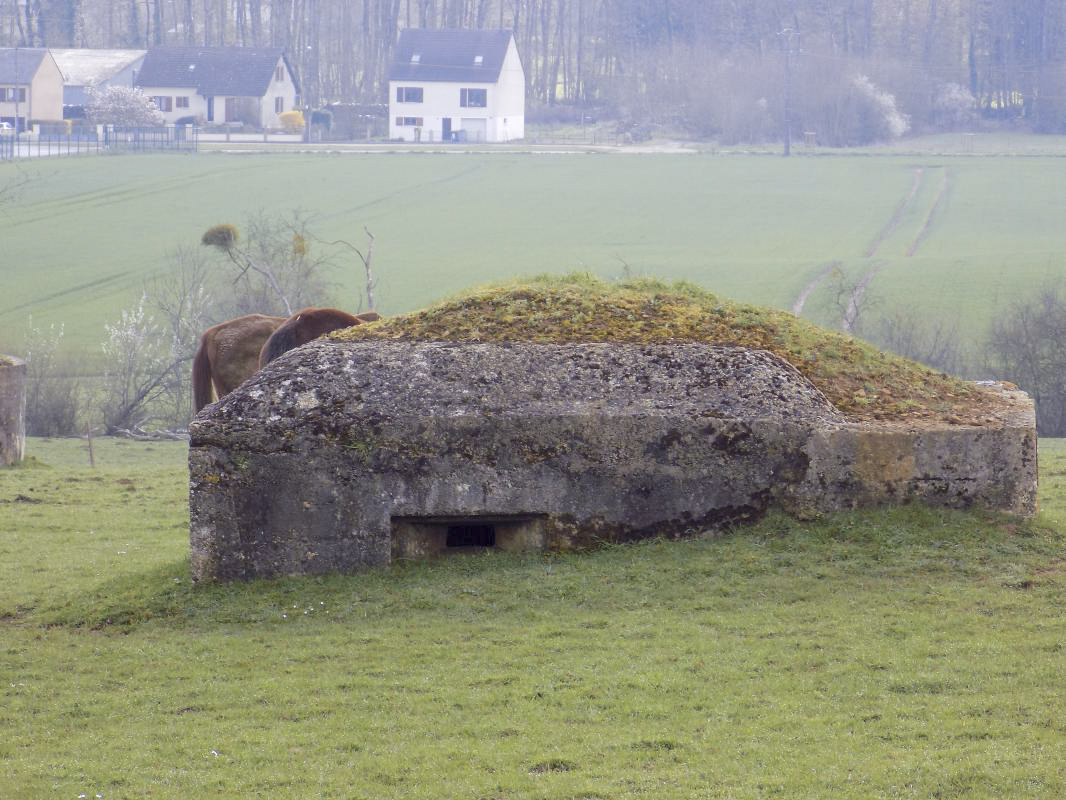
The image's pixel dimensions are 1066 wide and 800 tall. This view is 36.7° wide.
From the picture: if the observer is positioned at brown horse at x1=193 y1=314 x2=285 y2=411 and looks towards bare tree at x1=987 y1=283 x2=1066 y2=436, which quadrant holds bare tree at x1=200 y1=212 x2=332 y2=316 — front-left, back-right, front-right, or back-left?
front-left

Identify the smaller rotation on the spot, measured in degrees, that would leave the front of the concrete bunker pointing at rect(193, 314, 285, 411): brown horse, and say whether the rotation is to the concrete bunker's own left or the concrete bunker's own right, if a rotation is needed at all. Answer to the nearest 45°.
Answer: approximately 135° to the concrete bunker's own right

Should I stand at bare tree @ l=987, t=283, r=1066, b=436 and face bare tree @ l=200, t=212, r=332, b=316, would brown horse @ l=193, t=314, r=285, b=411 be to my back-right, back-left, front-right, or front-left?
front-left

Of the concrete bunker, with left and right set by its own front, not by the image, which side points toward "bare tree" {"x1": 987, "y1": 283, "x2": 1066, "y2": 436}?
back

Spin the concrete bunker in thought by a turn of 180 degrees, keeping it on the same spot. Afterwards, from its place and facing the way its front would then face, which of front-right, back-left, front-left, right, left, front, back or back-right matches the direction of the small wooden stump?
front-left

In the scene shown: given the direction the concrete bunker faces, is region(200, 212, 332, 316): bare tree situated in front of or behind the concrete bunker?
behind

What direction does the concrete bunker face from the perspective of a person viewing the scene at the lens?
facing the viewer

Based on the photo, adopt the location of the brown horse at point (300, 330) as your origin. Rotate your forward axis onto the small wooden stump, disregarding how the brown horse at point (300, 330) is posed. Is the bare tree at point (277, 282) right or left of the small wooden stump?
right

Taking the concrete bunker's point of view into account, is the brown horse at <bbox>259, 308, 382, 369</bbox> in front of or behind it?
behind

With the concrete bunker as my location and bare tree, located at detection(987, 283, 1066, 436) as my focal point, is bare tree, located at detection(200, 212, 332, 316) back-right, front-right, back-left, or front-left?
front-left
